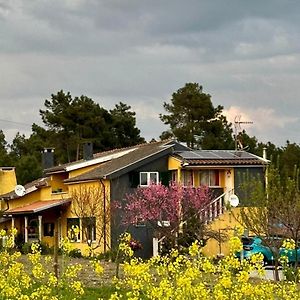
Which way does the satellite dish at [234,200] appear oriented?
toward the camera

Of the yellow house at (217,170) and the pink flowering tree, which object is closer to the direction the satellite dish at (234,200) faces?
the pink flowering tree

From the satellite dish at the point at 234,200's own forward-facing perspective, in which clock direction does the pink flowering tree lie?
The pink flowering tree is roughly at 3 o'clock from the satellite dish.

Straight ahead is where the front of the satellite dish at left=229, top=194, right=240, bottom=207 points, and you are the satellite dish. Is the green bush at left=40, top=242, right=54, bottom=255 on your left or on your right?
on your right
